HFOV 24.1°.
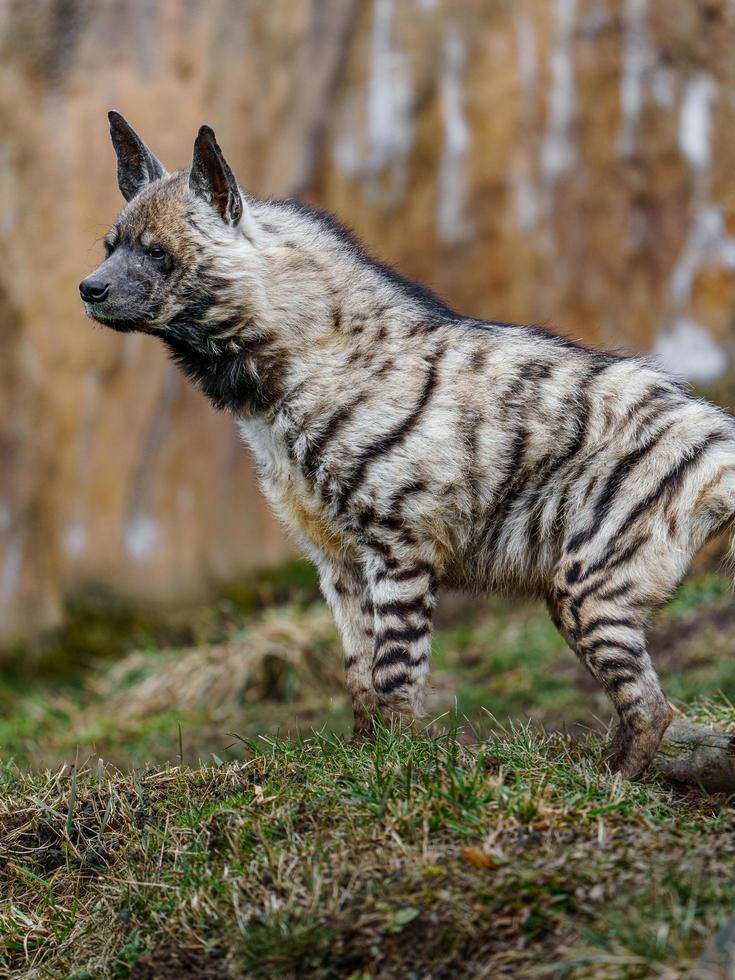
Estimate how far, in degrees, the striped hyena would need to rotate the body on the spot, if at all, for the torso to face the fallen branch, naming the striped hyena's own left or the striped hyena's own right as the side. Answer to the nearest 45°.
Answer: approximately 135° to the striped hyena's own left

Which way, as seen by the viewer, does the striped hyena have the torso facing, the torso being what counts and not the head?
to the viewer's left
